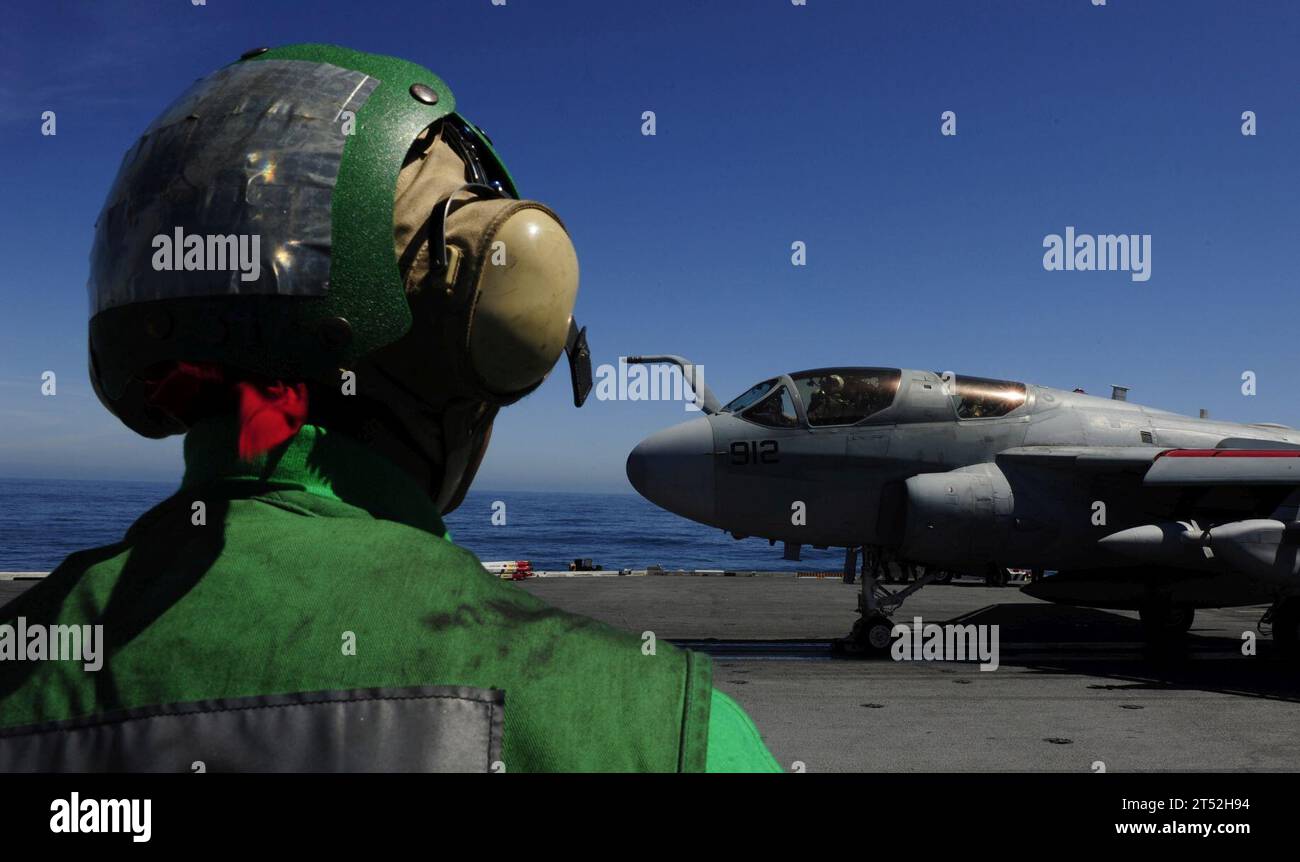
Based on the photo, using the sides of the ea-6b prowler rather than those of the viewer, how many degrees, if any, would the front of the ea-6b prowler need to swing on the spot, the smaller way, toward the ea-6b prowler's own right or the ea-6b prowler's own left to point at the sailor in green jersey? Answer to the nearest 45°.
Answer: approximately 90° to the ea-6b prowler's own left

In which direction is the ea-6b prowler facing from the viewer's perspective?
to the viewer's left
